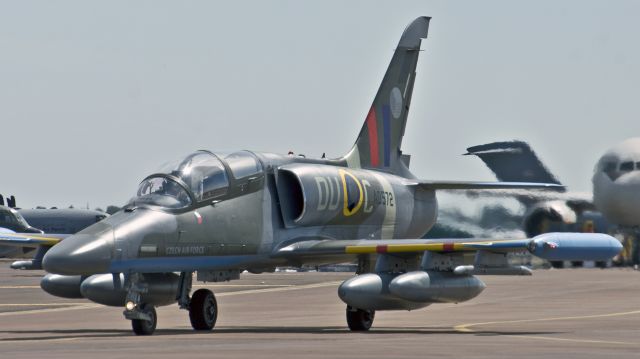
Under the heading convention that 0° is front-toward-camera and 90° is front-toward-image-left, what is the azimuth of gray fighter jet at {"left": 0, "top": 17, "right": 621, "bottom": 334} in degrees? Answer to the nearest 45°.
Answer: approximately 45°
